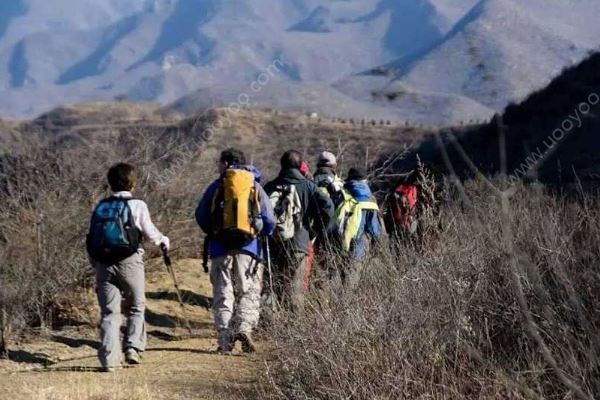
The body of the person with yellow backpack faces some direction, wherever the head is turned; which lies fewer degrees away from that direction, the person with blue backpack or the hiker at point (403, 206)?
the hiker

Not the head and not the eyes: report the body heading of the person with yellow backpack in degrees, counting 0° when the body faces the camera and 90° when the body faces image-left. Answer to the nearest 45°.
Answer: approximately 180°

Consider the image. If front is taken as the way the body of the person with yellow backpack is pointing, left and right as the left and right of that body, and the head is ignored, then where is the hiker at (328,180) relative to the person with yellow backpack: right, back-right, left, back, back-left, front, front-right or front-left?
front-right

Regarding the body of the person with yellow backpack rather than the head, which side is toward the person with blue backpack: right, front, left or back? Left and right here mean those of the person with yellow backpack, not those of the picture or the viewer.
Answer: left

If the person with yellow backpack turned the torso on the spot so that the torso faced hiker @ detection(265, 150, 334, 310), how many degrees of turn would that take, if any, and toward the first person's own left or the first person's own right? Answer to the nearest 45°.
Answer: approximately 45° to the first person's own right

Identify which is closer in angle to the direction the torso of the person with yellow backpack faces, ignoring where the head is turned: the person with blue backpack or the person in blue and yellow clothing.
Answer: the person in blue and yellow clothing

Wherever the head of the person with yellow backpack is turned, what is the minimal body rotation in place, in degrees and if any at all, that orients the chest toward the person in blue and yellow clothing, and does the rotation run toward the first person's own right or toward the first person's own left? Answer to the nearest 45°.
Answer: approximately 45° to the first person's own right

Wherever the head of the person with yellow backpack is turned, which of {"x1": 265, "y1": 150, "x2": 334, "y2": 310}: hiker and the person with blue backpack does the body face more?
the hiker
